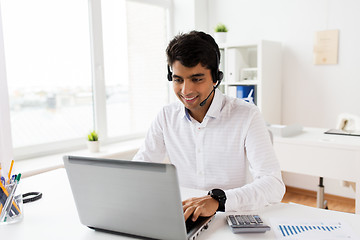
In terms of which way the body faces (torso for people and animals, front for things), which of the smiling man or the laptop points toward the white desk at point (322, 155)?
the laptop

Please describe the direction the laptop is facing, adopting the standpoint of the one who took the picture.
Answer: facing away from the viewer and to the right of the viewer

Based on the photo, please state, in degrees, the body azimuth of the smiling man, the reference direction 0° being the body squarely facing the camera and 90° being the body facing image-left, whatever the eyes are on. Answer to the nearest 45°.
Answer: approximately 45°

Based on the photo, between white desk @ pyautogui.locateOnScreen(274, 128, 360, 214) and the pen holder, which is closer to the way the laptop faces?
the white desk

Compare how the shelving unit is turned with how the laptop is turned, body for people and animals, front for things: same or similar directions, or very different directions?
very different directions

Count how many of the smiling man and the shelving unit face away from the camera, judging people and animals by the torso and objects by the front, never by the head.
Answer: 0

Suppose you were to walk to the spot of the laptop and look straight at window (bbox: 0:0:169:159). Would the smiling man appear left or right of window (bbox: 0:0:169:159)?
right

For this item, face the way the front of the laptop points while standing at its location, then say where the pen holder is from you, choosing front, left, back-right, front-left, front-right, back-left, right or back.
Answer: left

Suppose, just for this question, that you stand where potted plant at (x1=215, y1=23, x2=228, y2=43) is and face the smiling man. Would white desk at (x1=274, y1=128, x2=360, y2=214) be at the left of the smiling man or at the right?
left

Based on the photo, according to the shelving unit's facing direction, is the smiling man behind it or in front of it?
in front

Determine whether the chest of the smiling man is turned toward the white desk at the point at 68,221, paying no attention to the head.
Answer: yes

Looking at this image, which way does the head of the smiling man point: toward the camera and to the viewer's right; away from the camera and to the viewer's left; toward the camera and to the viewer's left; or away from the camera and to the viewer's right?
toward the camera and to the viewer's left

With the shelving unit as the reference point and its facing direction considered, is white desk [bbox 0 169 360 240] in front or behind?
in front
